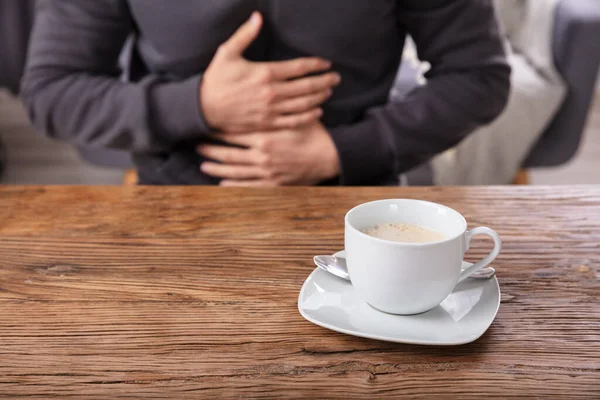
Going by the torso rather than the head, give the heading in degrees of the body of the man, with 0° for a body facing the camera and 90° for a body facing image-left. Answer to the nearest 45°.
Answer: approximately 0°

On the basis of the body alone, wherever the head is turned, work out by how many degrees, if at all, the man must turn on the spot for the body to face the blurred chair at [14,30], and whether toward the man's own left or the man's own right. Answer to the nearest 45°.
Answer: approximately 135° to the man's own right
